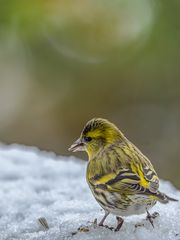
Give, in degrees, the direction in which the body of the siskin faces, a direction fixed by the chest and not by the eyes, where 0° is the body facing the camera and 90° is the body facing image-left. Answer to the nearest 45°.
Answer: approximately 90°
